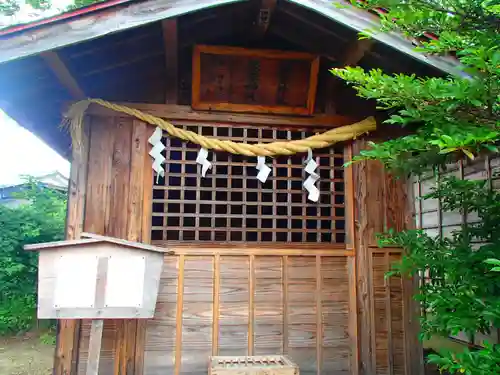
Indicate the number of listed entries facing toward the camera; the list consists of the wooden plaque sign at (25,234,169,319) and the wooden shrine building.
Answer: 2

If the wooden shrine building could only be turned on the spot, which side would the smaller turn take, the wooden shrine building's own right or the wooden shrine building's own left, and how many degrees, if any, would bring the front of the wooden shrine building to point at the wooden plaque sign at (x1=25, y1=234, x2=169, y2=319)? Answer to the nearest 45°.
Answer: approximately 45° to the wooden shrine building's own right

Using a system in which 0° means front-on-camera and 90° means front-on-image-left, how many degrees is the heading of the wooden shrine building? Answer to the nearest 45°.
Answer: approximately 0°
